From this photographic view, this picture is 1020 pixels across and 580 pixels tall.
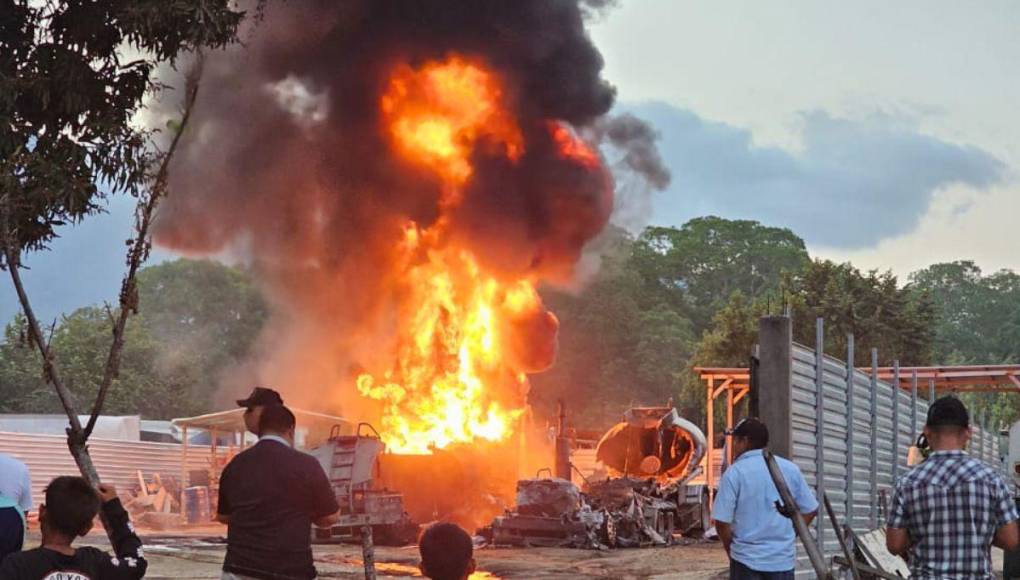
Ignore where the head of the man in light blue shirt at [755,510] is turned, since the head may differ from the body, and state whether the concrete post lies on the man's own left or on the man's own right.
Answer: on the man's own right

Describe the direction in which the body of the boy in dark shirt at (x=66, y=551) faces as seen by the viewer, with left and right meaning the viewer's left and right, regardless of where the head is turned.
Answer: facing away from the viewer

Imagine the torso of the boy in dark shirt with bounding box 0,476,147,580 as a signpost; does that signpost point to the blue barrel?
yes

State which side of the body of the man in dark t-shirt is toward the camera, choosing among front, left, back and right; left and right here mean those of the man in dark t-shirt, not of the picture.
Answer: back

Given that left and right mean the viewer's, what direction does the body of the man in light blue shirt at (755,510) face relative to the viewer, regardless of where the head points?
facing away from the viewer and to the left of the viewer

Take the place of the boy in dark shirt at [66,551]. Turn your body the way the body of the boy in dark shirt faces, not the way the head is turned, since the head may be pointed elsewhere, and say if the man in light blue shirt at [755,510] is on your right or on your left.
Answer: on your right

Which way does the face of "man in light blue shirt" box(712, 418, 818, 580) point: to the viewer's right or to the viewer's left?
to the viewer's left

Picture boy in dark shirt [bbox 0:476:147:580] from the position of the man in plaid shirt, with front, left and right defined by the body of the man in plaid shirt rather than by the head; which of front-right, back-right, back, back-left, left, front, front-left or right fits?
back-left

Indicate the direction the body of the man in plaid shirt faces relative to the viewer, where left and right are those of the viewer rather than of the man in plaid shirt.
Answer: facing away from the viewer
